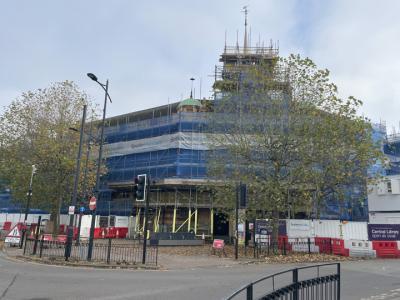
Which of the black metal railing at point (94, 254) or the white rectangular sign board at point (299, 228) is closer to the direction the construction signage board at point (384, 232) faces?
the black metal railing

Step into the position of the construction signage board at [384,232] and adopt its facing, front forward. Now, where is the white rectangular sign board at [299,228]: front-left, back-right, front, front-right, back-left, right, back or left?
right

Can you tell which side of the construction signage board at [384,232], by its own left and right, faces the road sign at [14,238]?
right

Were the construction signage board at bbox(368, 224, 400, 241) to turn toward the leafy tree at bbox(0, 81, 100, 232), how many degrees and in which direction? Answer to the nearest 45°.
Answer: approximately 90° to its right

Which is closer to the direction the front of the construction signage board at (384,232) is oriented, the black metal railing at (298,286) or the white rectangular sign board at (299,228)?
the black metal railing

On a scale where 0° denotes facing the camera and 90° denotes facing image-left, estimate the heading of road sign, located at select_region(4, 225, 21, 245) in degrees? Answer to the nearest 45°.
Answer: approximately 0°

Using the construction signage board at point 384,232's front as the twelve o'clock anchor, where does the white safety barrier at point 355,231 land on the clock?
The white safety barrier is roughly at 3 o'clock from the construction signage board.

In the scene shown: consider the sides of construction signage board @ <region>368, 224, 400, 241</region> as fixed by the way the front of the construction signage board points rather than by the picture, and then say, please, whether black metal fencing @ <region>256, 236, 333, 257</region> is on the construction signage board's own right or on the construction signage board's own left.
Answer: on the construction signage board's own right

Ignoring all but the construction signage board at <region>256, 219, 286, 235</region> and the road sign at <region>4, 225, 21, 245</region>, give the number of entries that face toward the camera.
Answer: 2

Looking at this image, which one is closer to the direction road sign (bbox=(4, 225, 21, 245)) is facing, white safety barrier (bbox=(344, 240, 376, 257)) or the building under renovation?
the white safety barrier
